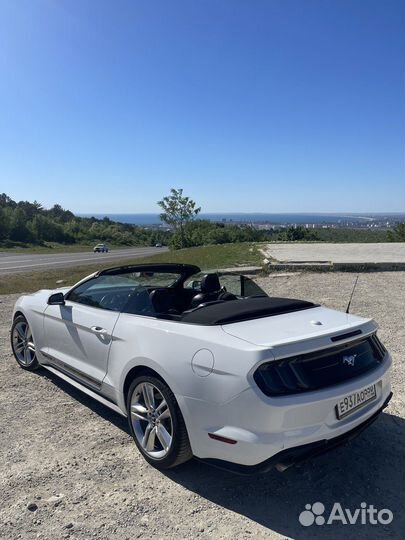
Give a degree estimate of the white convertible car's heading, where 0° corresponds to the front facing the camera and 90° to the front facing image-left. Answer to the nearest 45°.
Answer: approximately 135°

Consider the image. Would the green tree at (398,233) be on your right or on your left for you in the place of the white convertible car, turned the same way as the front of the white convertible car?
on your right
